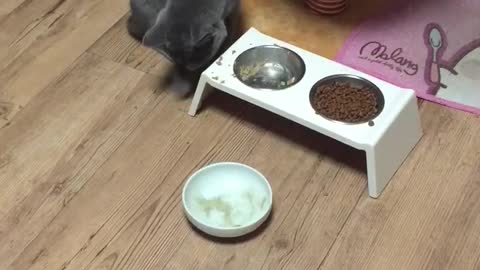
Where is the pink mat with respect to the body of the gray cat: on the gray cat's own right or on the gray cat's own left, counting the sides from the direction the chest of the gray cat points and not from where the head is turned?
on the gray cat's own left

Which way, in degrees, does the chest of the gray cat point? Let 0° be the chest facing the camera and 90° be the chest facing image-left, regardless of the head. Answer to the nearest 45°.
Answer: approximately 0°
